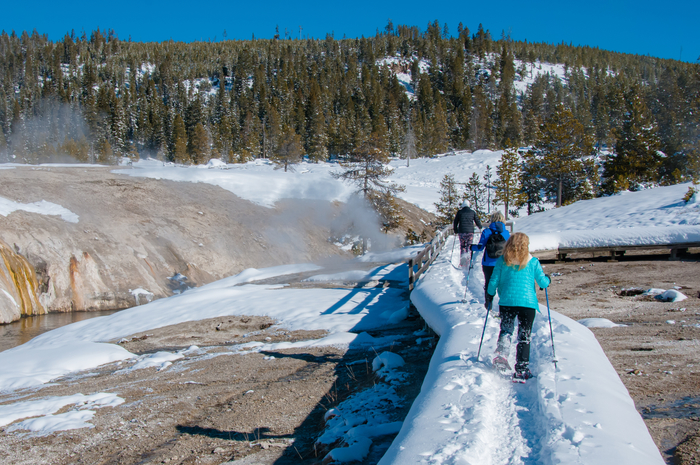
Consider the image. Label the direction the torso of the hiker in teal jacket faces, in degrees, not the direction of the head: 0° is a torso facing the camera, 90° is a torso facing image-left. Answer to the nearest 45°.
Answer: approximately 180°

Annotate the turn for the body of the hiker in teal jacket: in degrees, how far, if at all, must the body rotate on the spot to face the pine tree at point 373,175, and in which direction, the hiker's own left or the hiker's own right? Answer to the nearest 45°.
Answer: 0° — they already face it

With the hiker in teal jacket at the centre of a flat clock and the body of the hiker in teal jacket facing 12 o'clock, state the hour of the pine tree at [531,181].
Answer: The pine tree is roughly at 12 o'clock from the hiker in teal jacket.

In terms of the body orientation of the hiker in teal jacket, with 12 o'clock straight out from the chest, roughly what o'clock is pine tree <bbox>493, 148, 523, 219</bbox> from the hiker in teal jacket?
The pine tree is roughly at 12 o'clock from the hiker in teal jacket.
